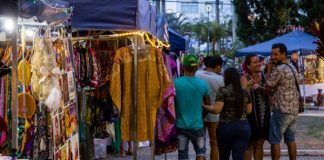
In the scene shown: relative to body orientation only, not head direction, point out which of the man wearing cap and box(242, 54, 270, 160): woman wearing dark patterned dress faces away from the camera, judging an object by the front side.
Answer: the man wearing cap

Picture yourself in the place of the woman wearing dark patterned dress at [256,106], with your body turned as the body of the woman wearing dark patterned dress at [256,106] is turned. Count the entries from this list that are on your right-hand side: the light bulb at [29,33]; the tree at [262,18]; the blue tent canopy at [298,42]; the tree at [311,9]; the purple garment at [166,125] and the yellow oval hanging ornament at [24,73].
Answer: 3

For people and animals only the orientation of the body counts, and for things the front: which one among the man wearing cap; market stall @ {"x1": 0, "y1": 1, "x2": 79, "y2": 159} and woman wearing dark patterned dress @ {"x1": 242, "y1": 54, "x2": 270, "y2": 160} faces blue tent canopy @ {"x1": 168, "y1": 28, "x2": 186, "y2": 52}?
the man wearing cap

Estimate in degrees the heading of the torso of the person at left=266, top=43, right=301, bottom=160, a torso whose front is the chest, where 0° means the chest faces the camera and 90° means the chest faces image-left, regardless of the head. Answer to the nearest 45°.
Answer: approximately 135°

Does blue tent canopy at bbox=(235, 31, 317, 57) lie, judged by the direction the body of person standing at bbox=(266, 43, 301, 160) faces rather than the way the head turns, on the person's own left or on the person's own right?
on the person's own right

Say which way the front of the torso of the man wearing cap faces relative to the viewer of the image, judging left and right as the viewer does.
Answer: facing away from the viewer

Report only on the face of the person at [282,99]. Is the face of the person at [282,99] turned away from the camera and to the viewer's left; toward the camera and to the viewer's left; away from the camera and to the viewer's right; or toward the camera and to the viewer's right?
toward the camera and to the viewer's left

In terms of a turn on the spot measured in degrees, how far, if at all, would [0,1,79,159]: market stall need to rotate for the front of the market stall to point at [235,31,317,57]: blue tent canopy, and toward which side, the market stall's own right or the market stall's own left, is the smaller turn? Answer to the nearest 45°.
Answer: approximately 90° to the market stall's own left

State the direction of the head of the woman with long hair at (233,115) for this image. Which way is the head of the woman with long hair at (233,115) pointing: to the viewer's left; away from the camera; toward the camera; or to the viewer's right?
away from the camera
